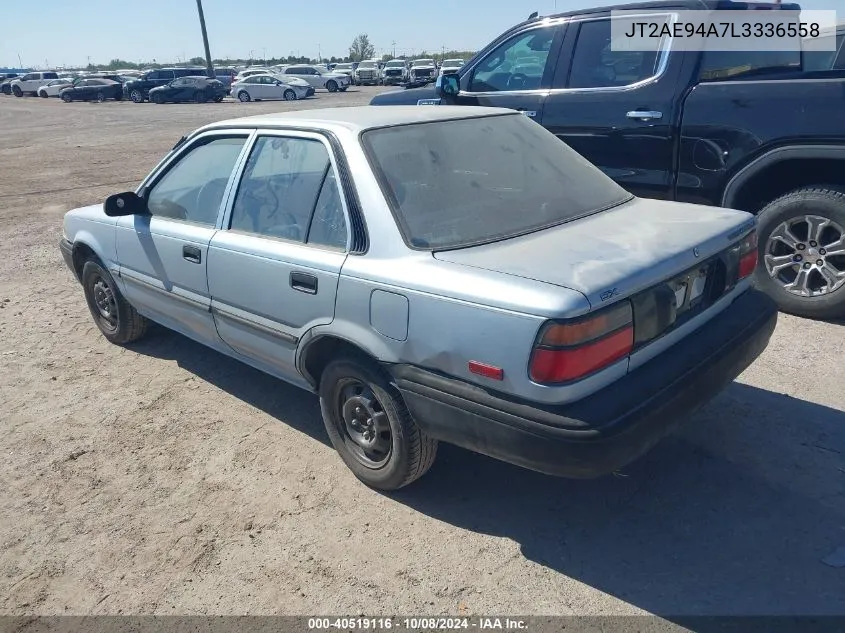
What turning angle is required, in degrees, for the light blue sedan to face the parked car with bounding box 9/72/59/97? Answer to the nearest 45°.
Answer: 0° — it already faces it

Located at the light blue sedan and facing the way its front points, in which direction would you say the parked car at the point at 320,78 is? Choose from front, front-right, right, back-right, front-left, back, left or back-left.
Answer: front-right

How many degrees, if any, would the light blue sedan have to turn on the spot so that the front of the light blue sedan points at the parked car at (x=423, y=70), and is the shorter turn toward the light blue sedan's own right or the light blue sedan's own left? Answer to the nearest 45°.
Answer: approximately 45° to the light blue sedan's own right

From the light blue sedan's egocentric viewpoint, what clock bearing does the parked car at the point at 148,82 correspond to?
The parked car is roughly at 1 o'clock from the light blue sedan.

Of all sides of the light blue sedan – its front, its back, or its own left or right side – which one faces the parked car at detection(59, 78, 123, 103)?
front

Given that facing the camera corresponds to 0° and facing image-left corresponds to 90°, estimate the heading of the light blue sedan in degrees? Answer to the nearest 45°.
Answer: approximately 135°

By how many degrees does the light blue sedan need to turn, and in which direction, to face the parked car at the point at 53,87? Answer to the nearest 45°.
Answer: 0° — it already faces it

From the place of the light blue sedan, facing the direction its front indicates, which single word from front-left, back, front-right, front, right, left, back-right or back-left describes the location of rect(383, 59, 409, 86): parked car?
front-right
